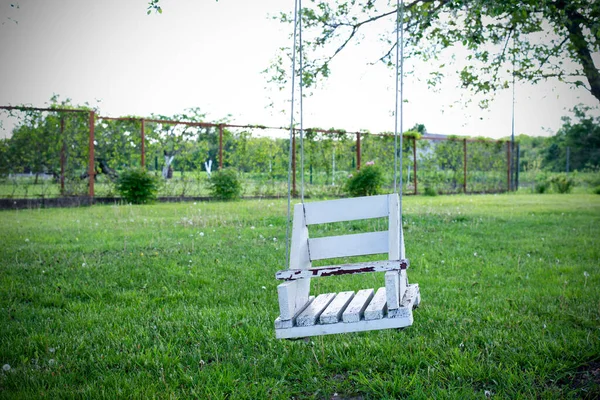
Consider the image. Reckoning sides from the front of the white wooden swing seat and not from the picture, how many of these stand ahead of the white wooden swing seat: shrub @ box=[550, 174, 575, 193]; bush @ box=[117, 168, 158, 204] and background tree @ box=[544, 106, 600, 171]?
0

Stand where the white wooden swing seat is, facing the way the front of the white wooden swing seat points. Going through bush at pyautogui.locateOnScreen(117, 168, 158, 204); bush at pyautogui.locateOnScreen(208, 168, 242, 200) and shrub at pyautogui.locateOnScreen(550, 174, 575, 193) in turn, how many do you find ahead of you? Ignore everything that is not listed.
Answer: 0

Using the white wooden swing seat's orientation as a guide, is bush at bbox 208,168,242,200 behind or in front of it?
behind

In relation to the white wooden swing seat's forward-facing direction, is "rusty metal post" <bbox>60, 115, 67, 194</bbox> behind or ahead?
behind

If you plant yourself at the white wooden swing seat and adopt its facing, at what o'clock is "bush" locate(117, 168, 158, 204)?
The bush is roughly at 5 o'clock from the white wooden swing seat.

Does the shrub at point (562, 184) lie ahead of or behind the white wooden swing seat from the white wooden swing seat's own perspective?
behind

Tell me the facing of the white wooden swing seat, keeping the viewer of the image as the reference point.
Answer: facing the viewer

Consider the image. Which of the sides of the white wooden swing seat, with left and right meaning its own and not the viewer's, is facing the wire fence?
back

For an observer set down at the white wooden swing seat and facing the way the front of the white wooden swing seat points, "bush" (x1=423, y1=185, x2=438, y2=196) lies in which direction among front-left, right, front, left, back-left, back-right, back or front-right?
back

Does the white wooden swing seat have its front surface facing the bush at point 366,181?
no
